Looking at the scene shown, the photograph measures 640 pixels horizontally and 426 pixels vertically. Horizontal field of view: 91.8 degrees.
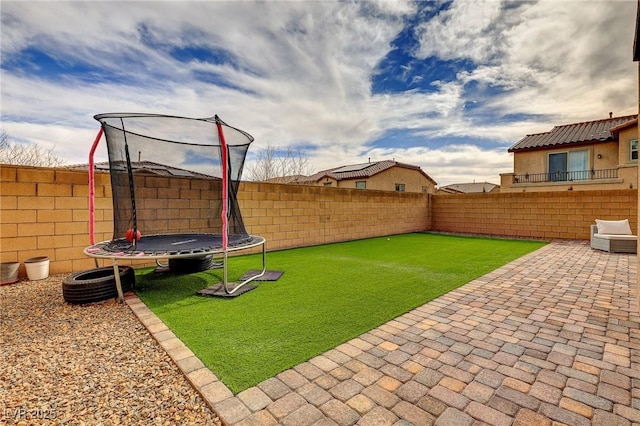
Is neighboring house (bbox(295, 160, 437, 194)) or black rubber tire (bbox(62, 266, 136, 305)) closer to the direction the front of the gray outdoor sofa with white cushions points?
the black rubber tire

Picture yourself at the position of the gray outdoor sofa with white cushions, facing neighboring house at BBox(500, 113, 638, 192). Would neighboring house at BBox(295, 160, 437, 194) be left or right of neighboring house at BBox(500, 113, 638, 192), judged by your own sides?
left

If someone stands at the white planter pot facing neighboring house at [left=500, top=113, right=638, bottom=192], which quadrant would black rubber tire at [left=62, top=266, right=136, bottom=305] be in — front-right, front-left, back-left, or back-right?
front-right

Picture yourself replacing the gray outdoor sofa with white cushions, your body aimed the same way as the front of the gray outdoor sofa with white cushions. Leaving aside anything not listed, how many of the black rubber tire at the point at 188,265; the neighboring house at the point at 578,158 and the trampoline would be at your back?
1

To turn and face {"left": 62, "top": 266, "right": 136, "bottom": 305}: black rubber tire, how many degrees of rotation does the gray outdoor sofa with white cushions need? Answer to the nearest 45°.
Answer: approximately 45° to its right

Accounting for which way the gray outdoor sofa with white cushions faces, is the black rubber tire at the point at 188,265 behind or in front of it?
in front

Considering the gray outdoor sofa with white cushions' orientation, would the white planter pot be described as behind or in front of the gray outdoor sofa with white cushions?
in front

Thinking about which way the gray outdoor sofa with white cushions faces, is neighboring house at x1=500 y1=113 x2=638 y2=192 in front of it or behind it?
behind
